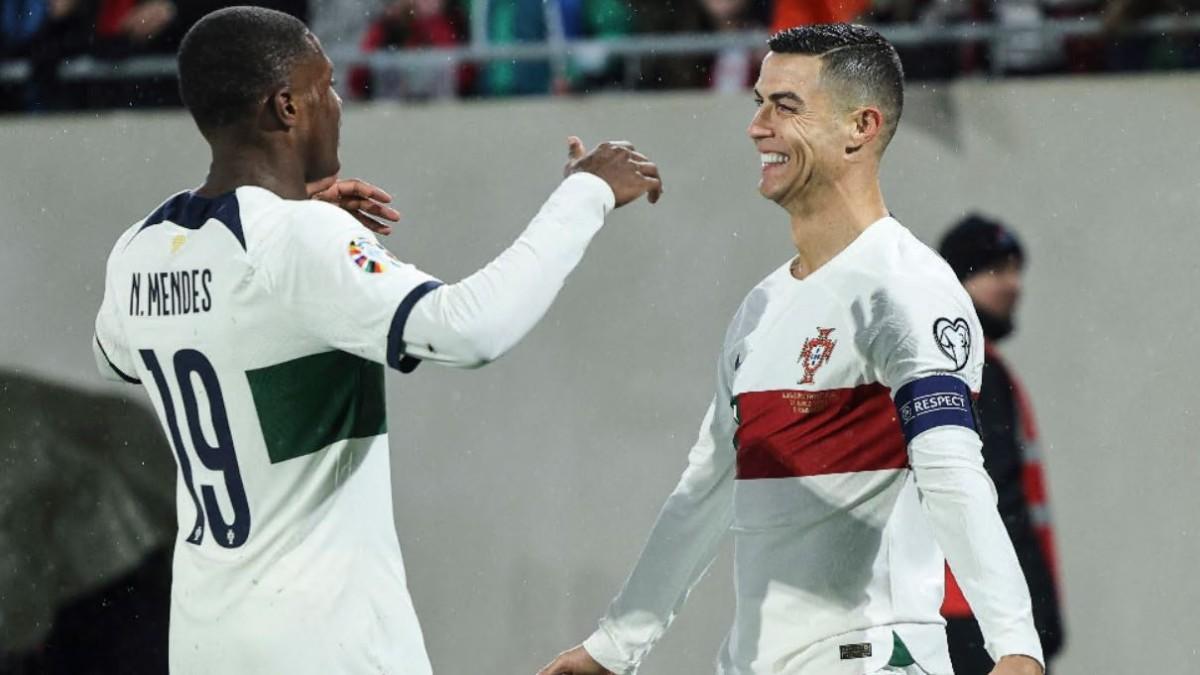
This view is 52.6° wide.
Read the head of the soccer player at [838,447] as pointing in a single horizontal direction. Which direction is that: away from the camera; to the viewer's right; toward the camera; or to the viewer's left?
to the viewer's left

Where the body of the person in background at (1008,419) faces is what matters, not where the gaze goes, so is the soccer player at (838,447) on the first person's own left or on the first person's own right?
on the first person's own right

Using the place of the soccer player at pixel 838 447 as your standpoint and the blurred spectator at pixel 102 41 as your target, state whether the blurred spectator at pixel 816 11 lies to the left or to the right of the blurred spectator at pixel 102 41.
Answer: right

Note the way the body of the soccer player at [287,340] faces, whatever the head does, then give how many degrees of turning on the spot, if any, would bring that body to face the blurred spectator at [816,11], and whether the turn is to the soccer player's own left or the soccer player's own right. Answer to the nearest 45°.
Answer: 0° — they already face them

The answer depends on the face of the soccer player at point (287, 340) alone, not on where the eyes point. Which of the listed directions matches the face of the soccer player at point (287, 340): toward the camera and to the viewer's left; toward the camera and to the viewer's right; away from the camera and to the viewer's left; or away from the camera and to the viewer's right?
away from the camera and to the viewer's right

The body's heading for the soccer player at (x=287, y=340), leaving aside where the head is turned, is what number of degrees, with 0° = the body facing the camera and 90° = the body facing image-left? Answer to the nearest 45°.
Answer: approximately 225°

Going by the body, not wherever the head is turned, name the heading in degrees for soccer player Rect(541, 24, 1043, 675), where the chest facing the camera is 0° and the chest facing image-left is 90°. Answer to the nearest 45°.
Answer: approximately 45°

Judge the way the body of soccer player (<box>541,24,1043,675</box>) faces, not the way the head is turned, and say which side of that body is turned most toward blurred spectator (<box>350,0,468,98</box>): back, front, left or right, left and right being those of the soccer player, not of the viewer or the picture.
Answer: right

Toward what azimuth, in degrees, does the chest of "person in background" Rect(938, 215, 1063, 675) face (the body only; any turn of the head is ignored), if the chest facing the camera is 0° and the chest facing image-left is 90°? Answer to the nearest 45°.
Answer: approximately 315°

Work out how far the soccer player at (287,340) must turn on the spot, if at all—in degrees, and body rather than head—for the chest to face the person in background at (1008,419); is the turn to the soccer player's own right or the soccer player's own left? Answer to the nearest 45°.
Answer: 0° — they already face them

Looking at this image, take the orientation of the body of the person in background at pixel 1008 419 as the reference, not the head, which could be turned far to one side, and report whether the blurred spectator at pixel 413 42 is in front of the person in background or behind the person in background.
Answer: behind

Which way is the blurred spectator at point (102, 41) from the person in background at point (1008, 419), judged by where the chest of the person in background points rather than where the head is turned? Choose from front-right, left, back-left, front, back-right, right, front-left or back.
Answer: back-right
